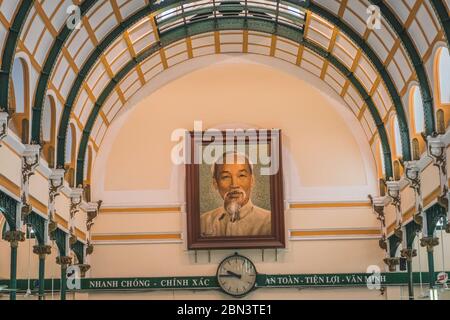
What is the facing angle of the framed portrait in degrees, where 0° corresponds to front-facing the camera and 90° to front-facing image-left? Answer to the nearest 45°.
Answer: approximately 0°

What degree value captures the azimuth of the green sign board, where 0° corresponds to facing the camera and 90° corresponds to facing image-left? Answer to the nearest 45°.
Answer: approximately 0°
